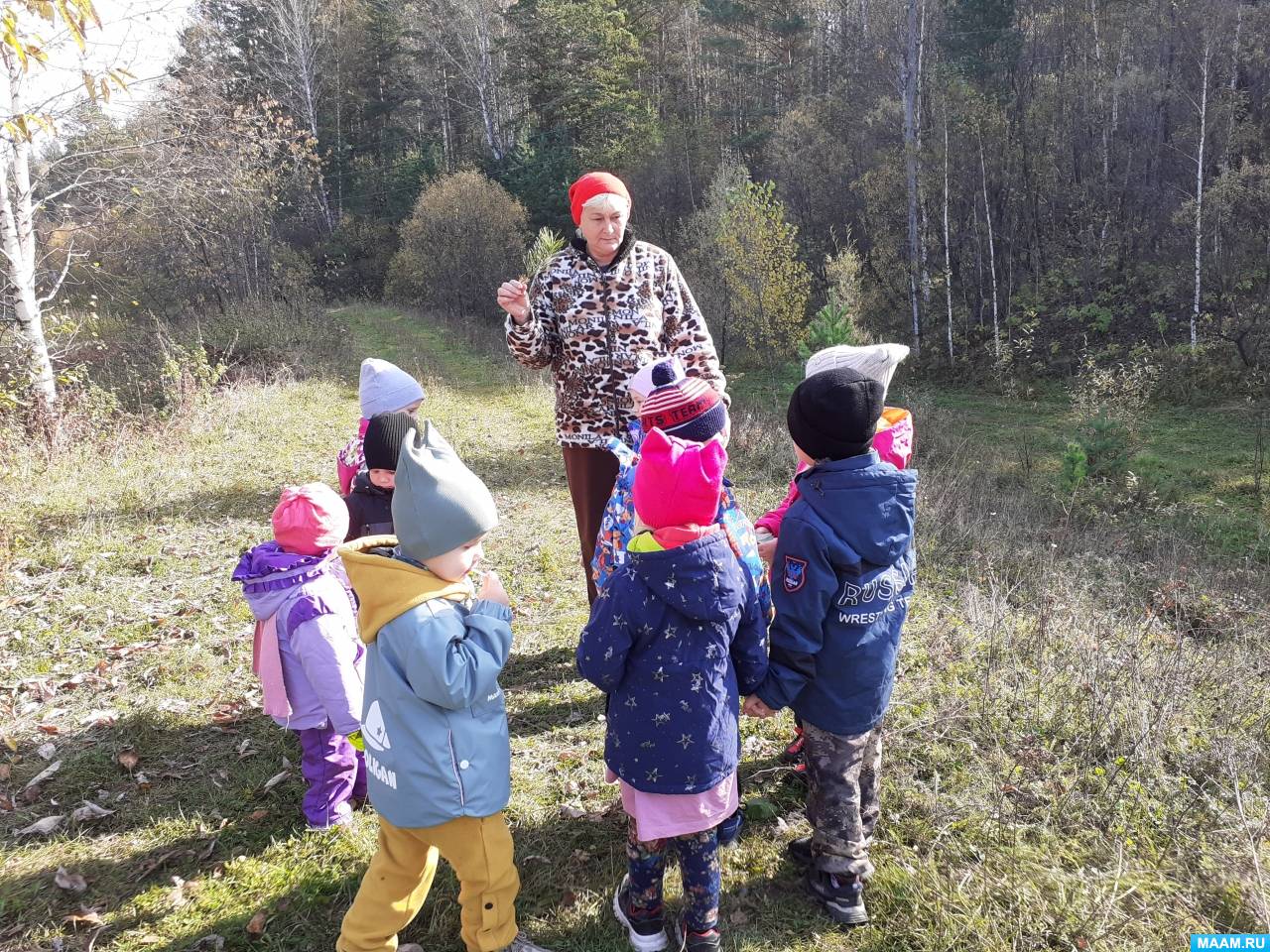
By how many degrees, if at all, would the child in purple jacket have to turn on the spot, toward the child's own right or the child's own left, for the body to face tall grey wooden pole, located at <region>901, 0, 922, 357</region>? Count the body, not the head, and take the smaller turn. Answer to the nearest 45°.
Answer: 0° — they already face it

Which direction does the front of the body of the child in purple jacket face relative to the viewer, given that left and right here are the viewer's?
facing away from the viewer and to the right of the viewer

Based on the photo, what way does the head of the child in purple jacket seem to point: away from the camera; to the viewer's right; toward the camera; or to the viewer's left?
away from the camera

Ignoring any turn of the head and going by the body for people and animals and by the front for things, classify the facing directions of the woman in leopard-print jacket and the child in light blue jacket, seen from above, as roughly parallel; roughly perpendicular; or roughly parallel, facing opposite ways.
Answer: roughly perpendicular

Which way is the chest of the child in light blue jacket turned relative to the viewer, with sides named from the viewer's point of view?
facing to the right of the viewer

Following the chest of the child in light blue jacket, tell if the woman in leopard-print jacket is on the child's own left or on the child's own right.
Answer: on the child's own left

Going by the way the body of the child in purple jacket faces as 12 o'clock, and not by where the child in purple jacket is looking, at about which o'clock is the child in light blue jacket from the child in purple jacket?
The child in light blue jacket is roughly at 4 o'clock from the child in purple jacket.

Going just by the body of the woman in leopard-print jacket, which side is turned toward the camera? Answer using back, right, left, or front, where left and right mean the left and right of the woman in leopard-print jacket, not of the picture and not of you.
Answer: front

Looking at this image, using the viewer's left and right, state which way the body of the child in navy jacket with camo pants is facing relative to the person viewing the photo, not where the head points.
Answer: facing away from the viewer and to the left of the viewer

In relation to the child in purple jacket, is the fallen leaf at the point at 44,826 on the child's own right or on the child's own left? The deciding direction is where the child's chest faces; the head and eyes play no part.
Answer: on the child's own left
